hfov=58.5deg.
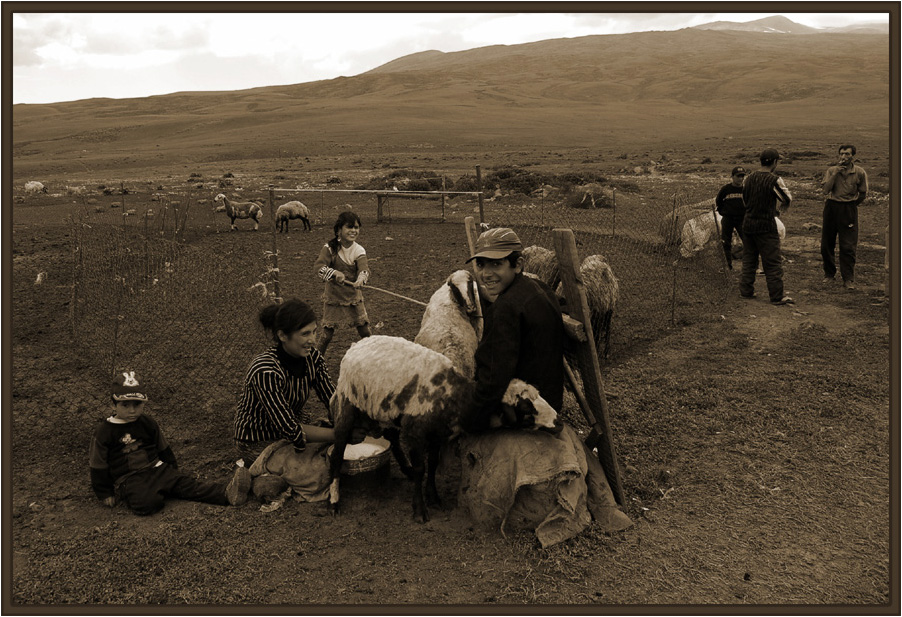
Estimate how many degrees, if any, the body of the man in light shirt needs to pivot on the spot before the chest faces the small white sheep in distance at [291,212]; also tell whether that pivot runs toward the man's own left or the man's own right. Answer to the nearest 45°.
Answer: approximately 90° to the man's own right

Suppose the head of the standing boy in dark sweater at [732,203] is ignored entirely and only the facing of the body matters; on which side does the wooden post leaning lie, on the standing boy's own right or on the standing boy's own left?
on the standing boy's own right

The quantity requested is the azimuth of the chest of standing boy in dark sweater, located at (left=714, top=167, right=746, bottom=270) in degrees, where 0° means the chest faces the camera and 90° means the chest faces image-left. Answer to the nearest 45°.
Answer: approximately 315°

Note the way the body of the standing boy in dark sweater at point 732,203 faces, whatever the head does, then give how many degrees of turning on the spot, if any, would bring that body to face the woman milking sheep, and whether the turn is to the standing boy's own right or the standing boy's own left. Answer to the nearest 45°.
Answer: approximately 45° to the standing boy's own right

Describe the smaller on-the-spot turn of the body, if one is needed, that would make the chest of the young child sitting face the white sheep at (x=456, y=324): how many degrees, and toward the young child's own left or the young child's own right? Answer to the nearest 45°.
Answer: approximately 45° to the young child's own left

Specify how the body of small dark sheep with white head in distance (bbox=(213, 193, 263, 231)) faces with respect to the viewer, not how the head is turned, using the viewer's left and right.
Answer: facing to the left of the viewer

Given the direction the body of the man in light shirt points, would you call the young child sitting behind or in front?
in front

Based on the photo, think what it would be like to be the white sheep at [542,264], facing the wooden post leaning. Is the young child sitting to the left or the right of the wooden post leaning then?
right

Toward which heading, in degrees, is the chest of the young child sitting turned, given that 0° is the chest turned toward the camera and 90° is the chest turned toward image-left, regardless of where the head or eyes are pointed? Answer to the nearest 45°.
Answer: approximately 315°

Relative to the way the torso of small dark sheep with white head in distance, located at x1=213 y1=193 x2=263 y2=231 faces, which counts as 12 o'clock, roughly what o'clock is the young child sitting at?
The young child sitting is roughly at 9 o'clock from the small dark sheep with white head in distance.

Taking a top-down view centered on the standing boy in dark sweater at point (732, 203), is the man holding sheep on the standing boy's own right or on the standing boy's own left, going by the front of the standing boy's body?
on the standing boy's own right
